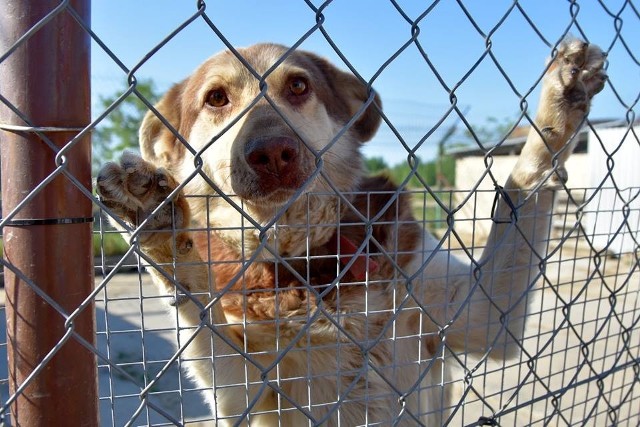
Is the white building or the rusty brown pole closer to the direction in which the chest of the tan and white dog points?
the rusty brown pole

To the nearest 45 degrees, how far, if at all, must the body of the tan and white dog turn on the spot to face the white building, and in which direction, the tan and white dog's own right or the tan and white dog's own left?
approximately 135° to the tan and white dog's own left

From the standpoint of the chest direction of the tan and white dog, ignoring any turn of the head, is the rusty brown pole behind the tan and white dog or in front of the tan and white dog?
in front

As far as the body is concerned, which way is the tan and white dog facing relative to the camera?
toward the camera
